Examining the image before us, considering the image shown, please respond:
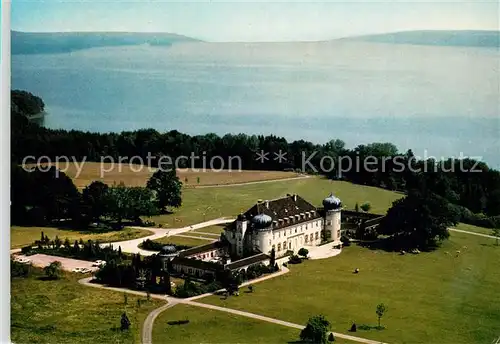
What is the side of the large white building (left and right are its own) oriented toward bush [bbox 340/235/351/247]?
left

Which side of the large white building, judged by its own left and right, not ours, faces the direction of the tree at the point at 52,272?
right

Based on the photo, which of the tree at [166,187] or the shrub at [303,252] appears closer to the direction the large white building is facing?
the shrub

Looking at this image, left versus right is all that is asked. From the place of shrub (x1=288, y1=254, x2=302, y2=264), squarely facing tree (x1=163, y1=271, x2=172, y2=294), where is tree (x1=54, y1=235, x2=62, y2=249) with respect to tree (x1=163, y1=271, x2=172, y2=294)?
right

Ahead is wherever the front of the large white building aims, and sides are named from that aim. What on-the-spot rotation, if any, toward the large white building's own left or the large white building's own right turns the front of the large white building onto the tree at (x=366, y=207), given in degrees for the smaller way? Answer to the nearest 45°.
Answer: approximately 90° to the large white building's own left

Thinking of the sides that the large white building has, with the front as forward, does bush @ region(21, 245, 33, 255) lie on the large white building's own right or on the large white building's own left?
on the large white building's own right

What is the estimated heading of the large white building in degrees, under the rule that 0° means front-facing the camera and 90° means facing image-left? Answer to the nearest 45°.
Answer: approximately 315°

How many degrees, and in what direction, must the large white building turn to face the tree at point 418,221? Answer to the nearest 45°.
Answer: approximately 45° to its left

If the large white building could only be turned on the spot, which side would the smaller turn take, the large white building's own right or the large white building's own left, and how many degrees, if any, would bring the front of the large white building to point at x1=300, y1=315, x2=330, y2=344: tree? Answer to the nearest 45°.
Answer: approximately 45° to the large white building's own right

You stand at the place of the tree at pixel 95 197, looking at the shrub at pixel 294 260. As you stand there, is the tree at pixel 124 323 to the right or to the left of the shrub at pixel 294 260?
right

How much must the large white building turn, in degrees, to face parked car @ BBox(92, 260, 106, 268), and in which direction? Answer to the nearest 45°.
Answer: approximately 135° to its right

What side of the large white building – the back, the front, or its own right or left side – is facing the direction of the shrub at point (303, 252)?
front

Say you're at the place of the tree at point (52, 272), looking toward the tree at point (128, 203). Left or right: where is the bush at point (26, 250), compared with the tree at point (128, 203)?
left
